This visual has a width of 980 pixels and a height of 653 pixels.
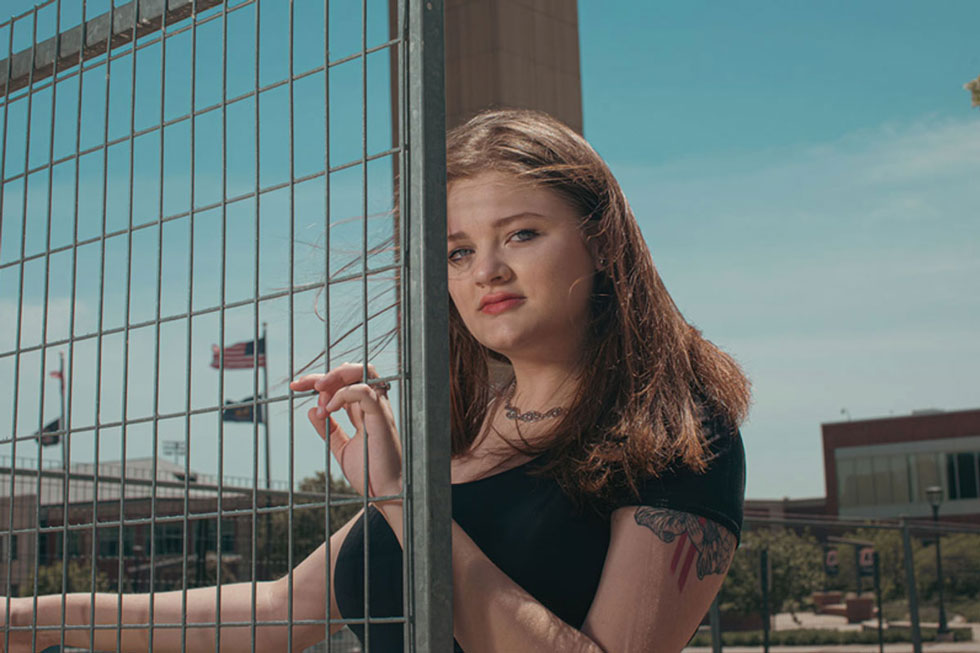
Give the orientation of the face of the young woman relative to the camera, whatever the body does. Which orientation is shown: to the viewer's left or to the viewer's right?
to the viewer's left

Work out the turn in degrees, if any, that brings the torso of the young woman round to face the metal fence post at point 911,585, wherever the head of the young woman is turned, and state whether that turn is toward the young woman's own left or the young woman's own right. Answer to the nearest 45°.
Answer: approximately 180°

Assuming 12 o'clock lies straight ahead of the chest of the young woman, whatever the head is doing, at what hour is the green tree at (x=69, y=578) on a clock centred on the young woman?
The green tree is roughly at 4 o'clock from the young woman.

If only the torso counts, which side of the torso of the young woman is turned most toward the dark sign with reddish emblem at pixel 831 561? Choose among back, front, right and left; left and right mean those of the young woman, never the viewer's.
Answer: back

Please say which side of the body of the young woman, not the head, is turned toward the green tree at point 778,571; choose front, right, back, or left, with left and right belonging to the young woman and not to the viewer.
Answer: back

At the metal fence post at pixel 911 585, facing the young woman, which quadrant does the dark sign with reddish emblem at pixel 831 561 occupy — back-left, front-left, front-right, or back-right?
back-right

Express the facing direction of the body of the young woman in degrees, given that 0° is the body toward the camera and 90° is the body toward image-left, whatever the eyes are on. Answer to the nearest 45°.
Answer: approximately 45°

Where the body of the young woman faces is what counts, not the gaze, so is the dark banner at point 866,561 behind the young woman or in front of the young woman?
behind

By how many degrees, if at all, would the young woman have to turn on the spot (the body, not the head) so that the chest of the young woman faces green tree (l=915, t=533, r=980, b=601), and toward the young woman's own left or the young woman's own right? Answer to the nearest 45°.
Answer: approximately 180°

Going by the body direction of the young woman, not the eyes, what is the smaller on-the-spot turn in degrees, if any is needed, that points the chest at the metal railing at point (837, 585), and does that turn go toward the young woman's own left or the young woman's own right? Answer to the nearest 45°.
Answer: approximately 180°
